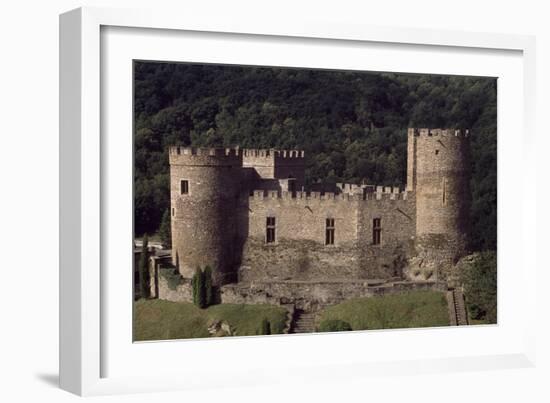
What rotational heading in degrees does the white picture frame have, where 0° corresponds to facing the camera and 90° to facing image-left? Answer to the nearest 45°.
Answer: approximately 315°
